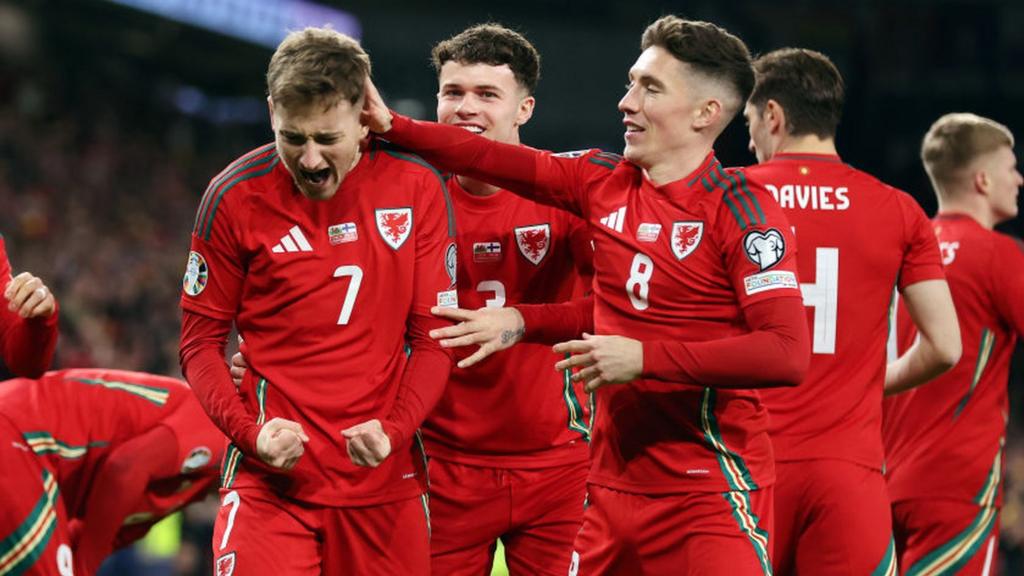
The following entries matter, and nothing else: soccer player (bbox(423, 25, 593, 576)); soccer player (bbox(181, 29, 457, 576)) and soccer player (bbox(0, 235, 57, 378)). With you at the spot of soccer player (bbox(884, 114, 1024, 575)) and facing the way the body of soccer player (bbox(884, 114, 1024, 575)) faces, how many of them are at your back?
3

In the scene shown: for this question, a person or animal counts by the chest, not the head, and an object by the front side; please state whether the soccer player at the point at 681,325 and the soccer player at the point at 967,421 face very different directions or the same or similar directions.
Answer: very different directions

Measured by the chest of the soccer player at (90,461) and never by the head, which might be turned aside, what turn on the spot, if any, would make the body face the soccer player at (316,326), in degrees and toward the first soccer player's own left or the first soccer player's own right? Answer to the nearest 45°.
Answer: approximately 45° to the first soccer player's own right

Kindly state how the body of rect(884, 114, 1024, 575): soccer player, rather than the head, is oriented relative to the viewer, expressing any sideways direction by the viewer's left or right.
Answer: facing away from the viewer and to the right of the viewer

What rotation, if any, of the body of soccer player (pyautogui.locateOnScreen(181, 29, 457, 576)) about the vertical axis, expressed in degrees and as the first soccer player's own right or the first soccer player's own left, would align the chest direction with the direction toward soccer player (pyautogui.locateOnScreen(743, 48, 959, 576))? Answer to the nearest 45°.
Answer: approximately 90° to the first soccer player's own left
